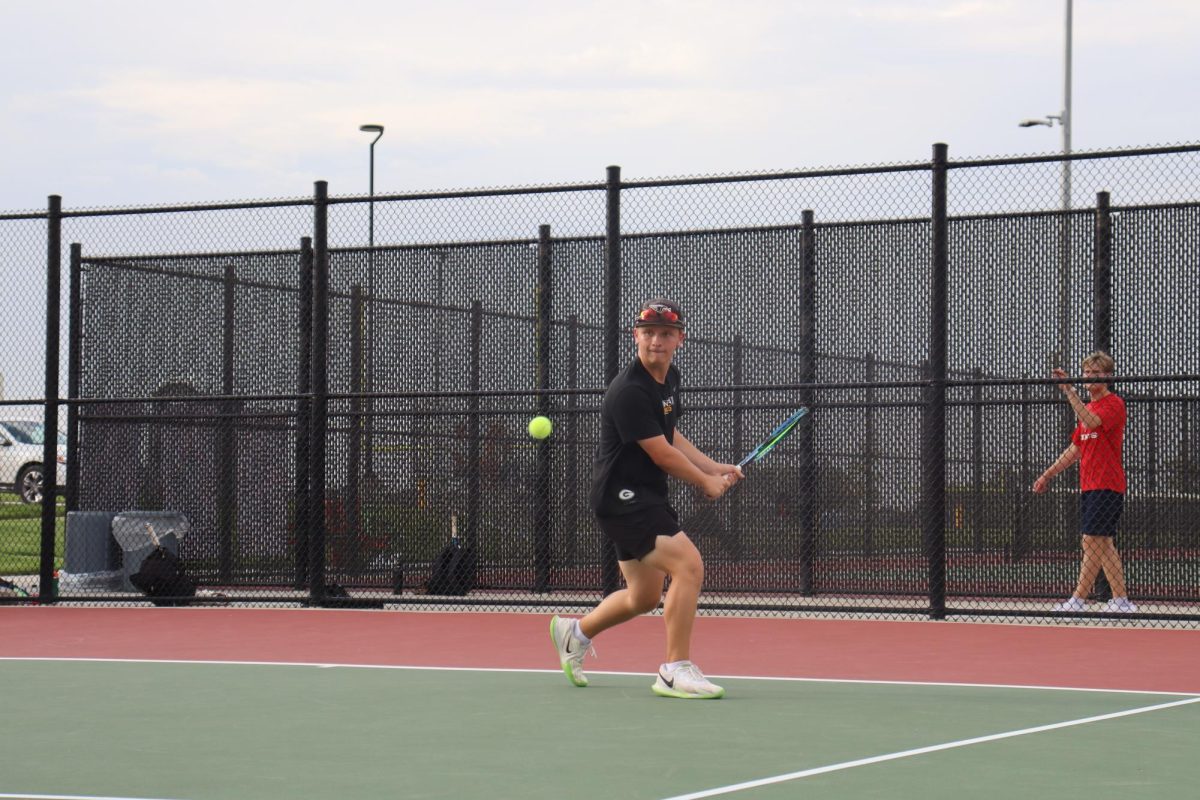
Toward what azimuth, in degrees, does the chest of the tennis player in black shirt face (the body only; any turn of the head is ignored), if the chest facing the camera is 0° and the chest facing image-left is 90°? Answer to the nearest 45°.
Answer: approximately 315°

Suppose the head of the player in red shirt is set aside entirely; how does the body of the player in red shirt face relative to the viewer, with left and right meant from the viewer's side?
facing the viewer and to the left of the viewer

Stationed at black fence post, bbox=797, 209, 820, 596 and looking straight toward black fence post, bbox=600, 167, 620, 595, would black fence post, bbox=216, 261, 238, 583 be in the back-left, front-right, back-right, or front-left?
front-right

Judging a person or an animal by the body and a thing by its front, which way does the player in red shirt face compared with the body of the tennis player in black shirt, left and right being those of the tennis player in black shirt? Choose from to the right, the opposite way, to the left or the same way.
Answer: to the right

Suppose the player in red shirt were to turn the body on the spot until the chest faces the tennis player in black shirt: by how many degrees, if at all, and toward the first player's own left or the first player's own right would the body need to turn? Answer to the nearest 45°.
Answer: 0° — they already face them

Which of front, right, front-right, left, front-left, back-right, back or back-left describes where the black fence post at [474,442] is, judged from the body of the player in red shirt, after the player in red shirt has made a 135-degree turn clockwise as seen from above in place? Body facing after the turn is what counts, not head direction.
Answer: left

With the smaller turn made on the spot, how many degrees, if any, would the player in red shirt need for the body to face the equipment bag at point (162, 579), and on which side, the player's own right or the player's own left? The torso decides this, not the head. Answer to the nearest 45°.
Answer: approximately 45° to the player's own right

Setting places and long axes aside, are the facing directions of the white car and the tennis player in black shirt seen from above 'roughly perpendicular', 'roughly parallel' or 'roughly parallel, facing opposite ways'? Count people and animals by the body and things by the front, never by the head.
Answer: roughly perpendicular

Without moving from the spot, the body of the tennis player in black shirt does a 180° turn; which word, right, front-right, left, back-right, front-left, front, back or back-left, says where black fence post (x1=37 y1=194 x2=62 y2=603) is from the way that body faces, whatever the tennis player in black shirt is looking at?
front
